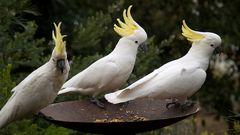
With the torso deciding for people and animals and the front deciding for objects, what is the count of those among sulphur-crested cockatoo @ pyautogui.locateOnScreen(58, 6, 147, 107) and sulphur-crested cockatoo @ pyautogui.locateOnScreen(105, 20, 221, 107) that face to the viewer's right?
2

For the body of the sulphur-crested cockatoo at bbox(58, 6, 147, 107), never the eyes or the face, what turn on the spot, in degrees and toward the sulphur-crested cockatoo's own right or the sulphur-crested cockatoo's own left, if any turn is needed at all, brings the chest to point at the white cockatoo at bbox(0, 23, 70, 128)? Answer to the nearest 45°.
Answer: approximately 135° to the sulphur-crested cockatoo's own right

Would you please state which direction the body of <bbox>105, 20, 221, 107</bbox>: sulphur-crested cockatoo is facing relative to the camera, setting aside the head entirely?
to the viewer's right

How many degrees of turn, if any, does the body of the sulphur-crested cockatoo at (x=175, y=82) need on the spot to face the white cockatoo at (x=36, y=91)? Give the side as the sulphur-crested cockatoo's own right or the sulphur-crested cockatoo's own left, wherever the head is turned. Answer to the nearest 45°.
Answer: approximately 180°

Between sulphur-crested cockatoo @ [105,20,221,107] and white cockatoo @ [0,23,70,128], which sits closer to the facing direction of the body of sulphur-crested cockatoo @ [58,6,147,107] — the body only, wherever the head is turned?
the sulphur-crested cockatoo

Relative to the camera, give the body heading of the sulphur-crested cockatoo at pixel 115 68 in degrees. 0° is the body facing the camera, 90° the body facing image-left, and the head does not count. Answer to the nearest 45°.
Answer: approximately 270°

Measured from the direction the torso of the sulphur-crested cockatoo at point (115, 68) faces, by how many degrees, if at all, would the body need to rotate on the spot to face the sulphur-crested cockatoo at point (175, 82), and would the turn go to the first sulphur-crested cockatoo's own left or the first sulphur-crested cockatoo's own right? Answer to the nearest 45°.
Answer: approximately 45° to the first sulphur-crested cockatoo's own right
